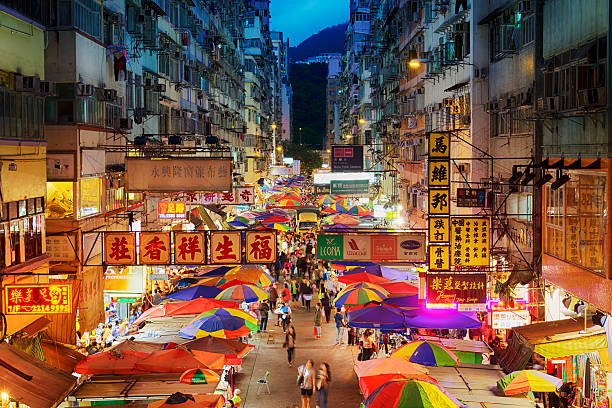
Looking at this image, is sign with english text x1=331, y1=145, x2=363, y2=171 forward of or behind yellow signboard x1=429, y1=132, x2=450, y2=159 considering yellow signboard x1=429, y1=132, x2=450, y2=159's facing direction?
behind

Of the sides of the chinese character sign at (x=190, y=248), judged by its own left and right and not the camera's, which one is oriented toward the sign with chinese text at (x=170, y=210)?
back

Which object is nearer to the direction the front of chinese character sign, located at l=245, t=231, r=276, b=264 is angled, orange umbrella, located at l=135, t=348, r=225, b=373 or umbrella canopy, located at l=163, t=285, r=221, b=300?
the orange umbrella

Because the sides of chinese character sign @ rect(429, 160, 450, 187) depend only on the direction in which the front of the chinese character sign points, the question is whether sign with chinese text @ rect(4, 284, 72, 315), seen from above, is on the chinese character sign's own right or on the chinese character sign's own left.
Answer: on the chinese character sign's own right

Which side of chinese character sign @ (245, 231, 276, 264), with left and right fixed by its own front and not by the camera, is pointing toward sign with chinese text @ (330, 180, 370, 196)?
back

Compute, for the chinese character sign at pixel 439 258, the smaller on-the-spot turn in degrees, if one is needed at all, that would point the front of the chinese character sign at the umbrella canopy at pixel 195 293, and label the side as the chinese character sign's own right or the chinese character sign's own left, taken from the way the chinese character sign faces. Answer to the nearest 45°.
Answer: approximately 135° to the chinese character sign's own right

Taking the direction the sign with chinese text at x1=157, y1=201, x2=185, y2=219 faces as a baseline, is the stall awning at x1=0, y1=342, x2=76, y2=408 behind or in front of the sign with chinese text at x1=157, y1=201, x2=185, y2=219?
in front

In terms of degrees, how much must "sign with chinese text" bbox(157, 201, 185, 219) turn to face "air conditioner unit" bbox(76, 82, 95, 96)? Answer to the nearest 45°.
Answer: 0° — it already faces it

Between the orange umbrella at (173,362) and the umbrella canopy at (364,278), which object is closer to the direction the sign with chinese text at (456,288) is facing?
the orange umbrella

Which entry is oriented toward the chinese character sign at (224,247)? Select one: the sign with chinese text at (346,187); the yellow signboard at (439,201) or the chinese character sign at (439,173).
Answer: the sign with chinese text
